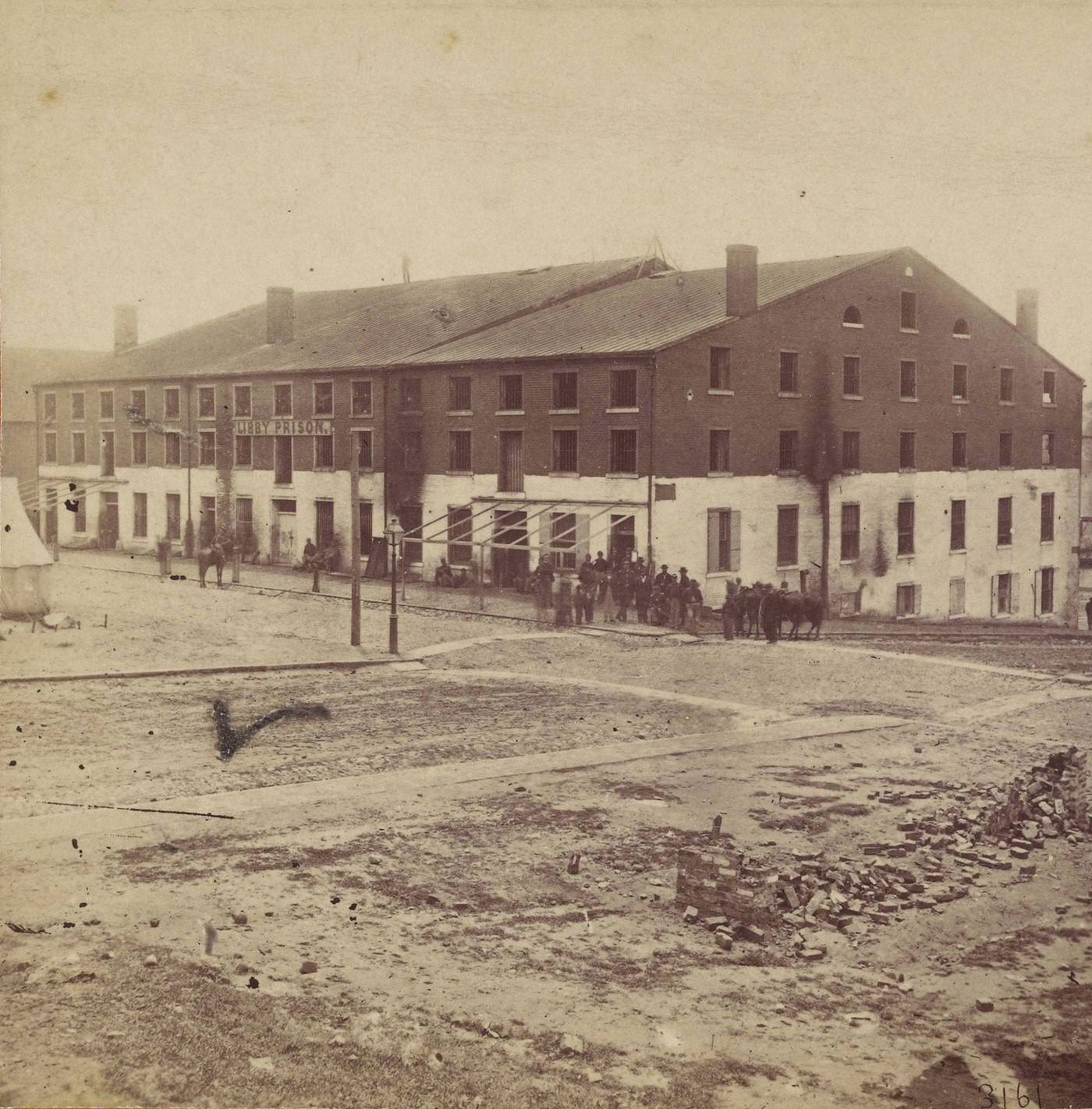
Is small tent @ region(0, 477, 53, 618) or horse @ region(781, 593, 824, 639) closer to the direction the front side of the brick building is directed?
the small tent

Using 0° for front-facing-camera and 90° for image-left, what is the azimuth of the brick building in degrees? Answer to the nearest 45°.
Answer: approximately 45°

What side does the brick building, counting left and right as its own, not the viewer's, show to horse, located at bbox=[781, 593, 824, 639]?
left

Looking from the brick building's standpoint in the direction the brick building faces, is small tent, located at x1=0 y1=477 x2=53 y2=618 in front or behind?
in front
